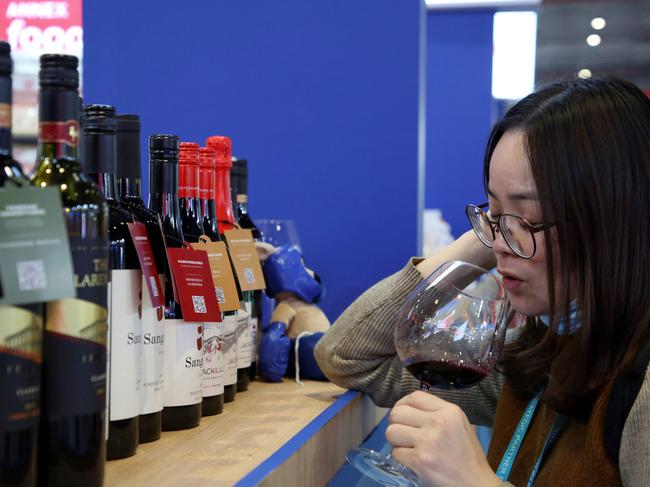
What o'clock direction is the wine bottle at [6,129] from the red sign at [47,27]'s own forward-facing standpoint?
The wine bottle is roughly at 12 o'clock from the red sign.

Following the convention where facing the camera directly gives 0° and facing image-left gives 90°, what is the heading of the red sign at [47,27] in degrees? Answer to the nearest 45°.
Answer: approximately 0°

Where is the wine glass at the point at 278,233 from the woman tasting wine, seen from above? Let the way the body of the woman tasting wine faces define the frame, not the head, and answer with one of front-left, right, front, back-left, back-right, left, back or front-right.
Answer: right

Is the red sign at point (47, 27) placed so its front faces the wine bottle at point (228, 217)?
yes

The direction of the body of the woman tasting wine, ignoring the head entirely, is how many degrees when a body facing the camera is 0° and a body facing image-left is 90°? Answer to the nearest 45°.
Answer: approximately 45°

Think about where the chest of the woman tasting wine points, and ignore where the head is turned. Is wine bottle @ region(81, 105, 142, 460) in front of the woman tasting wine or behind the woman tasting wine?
in front

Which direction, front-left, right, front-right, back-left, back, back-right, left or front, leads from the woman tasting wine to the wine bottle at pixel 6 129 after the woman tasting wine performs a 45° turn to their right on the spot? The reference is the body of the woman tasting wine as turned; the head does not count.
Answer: front-left

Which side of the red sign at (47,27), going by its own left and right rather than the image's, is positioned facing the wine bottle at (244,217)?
front

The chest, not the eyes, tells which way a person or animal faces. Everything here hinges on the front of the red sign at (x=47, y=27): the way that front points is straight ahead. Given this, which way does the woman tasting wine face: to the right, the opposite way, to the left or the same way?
to the right

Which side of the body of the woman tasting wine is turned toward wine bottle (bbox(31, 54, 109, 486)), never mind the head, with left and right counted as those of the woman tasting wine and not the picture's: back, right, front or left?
front

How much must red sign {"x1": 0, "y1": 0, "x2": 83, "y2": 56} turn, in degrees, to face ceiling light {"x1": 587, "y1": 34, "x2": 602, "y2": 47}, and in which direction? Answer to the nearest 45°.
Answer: approximately 90° to its left

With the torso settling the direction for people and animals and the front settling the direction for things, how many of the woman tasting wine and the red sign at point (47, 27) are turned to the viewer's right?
0
